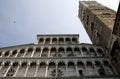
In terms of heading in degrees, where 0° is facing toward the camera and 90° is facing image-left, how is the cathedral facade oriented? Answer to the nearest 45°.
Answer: approximately 0°
